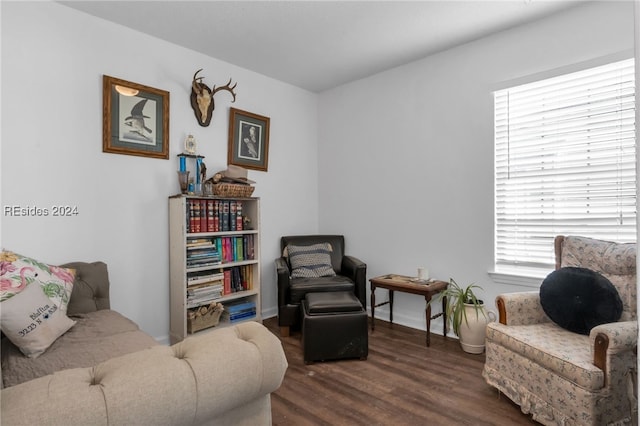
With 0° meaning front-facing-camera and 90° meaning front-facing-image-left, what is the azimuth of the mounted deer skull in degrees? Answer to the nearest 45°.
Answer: approximately 315°

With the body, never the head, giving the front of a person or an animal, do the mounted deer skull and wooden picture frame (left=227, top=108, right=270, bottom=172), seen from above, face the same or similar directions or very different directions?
same or similar directions

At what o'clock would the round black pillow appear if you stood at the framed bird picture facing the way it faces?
The round black pillow is roughly at 12 o'clock from the framed bird picture.

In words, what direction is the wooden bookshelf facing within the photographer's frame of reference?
facing the viewer and to the right of the viewer

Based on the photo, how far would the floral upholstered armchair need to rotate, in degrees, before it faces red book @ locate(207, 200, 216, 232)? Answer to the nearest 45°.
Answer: approximately 45° to its right

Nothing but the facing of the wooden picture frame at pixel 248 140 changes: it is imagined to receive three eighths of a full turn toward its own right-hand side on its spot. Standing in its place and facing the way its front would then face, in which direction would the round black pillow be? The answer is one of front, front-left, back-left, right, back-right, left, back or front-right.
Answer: back-left

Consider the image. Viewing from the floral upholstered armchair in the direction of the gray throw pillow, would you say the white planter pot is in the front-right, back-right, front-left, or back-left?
front-right

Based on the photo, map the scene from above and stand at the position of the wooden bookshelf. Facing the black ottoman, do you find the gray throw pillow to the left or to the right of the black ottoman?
left

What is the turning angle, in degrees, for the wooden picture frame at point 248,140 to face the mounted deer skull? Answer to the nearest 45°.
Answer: approximately 90° to its right

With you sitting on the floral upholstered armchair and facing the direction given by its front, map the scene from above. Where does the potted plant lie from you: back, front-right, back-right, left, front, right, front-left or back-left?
right

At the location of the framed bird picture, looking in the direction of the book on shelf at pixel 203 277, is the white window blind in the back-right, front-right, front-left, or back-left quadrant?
front-right

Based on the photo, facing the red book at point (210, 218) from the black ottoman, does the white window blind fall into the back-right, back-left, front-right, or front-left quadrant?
back-right

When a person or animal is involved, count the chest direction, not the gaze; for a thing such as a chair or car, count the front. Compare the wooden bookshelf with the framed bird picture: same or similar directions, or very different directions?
same or similar directions

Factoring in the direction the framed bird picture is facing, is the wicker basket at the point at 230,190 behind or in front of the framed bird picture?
in front

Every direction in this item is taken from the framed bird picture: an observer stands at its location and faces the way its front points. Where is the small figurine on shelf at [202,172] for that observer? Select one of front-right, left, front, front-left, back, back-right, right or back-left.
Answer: front-left

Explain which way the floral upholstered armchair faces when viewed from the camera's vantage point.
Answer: facing the viewer and to the left of the viewer

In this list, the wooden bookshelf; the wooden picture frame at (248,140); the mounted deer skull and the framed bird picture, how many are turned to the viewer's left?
0

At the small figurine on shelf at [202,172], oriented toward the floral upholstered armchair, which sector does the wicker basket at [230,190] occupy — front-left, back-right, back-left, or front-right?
front-left

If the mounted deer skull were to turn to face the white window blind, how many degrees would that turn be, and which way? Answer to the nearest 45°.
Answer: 0° — it already faces it
